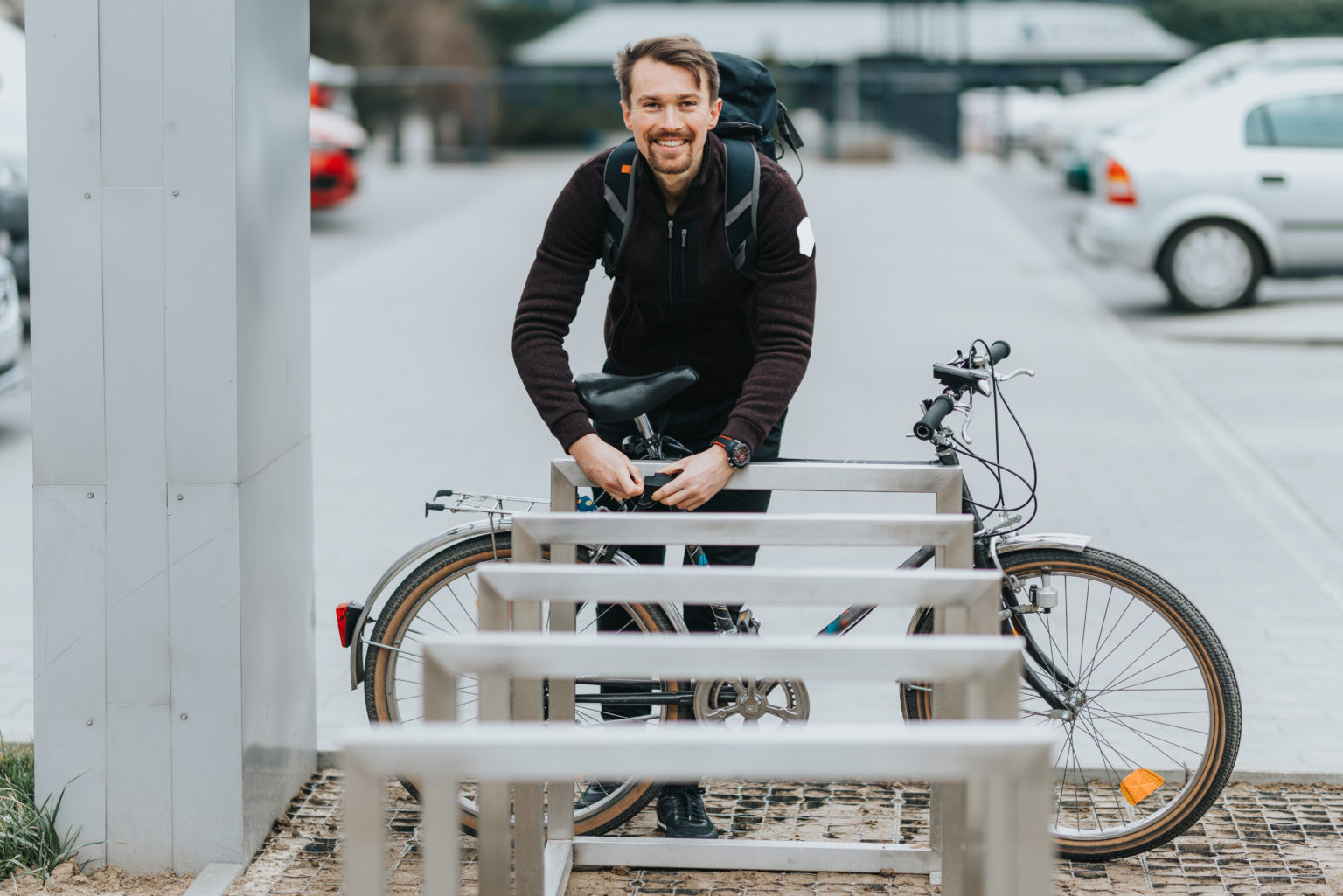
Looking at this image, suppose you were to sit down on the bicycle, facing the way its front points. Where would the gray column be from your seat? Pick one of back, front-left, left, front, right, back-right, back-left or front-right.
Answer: back

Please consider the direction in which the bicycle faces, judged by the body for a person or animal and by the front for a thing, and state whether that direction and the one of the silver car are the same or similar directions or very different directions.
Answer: same or similar directions

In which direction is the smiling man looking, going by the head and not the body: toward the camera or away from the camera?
toward the camera

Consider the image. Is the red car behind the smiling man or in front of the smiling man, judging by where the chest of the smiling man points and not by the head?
behind

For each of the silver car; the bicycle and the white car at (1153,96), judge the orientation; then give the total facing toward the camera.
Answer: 0

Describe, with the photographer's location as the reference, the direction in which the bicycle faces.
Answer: facing to the right of the viewer

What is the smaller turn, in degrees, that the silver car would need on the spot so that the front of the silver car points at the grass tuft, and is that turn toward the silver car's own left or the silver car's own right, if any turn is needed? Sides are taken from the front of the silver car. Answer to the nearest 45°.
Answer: approximately 90° to the silver car's own right

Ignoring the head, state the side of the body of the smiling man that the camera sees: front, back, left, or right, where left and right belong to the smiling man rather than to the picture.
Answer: front

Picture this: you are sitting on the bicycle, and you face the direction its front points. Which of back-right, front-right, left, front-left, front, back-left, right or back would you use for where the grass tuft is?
back

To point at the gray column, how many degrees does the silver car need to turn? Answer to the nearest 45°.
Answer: approximately 90° to its right
